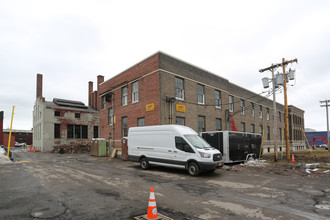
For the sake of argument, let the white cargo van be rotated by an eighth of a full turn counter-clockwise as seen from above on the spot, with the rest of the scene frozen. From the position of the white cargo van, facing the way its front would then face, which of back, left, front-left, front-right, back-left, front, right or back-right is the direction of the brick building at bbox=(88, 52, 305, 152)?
left

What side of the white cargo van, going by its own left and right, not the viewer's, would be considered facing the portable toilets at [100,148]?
back

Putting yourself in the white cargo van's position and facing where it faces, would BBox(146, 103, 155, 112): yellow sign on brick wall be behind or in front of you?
behind

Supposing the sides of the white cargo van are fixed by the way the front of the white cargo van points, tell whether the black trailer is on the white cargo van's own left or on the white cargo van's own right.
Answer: on the white cargo van's own left

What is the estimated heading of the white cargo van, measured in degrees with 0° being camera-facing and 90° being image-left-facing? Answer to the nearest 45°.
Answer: approximately 315°
